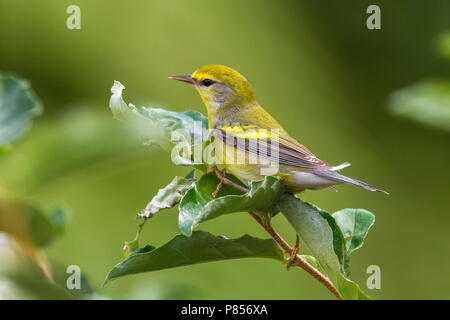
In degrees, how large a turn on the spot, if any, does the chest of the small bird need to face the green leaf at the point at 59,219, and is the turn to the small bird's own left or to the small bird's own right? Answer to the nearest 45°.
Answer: approximately 45° to the small bird's own left

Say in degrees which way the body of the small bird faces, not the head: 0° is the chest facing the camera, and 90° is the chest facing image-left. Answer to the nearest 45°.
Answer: approximately 90°

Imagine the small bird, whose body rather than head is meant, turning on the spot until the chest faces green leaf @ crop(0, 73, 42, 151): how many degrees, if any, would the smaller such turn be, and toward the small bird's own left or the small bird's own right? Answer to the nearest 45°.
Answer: approximately 45° to the small bird's own left

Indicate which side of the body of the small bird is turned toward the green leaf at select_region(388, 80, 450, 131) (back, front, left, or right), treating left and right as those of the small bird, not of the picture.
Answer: back
